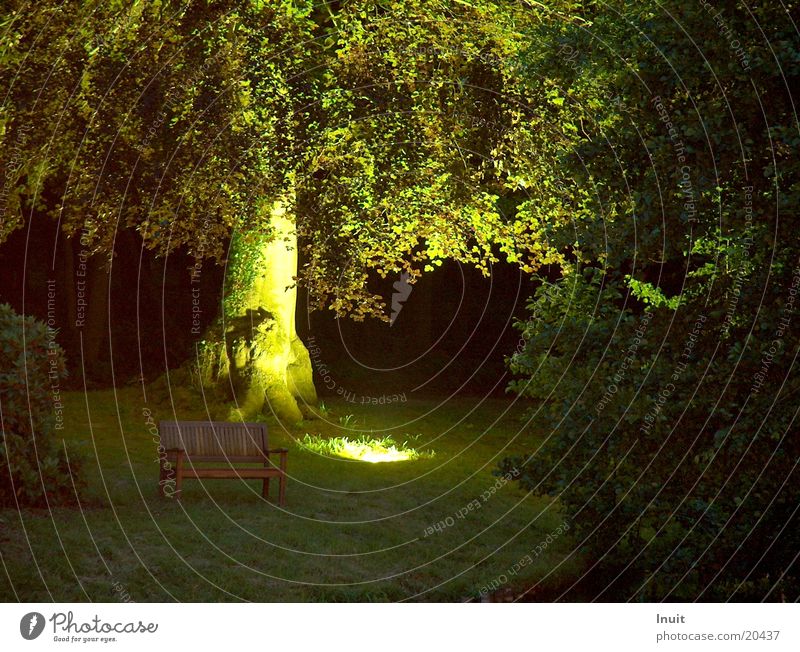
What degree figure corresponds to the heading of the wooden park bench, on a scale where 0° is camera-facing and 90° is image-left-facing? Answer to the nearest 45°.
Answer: approximately 315°

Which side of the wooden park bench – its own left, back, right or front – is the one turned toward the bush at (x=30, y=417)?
right

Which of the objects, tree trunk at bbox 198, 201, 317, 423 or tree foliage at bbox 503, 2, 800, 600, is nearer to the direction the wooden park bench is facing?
the tree foliage

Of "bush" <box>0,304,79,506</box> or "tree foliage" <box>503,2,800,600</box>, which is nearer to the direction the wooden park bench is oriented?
the tree foliage

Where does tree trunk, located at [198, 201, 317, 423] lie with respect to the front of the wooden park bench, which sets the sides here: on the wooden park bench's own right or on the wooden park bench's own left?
on the wooden park bench's own left
